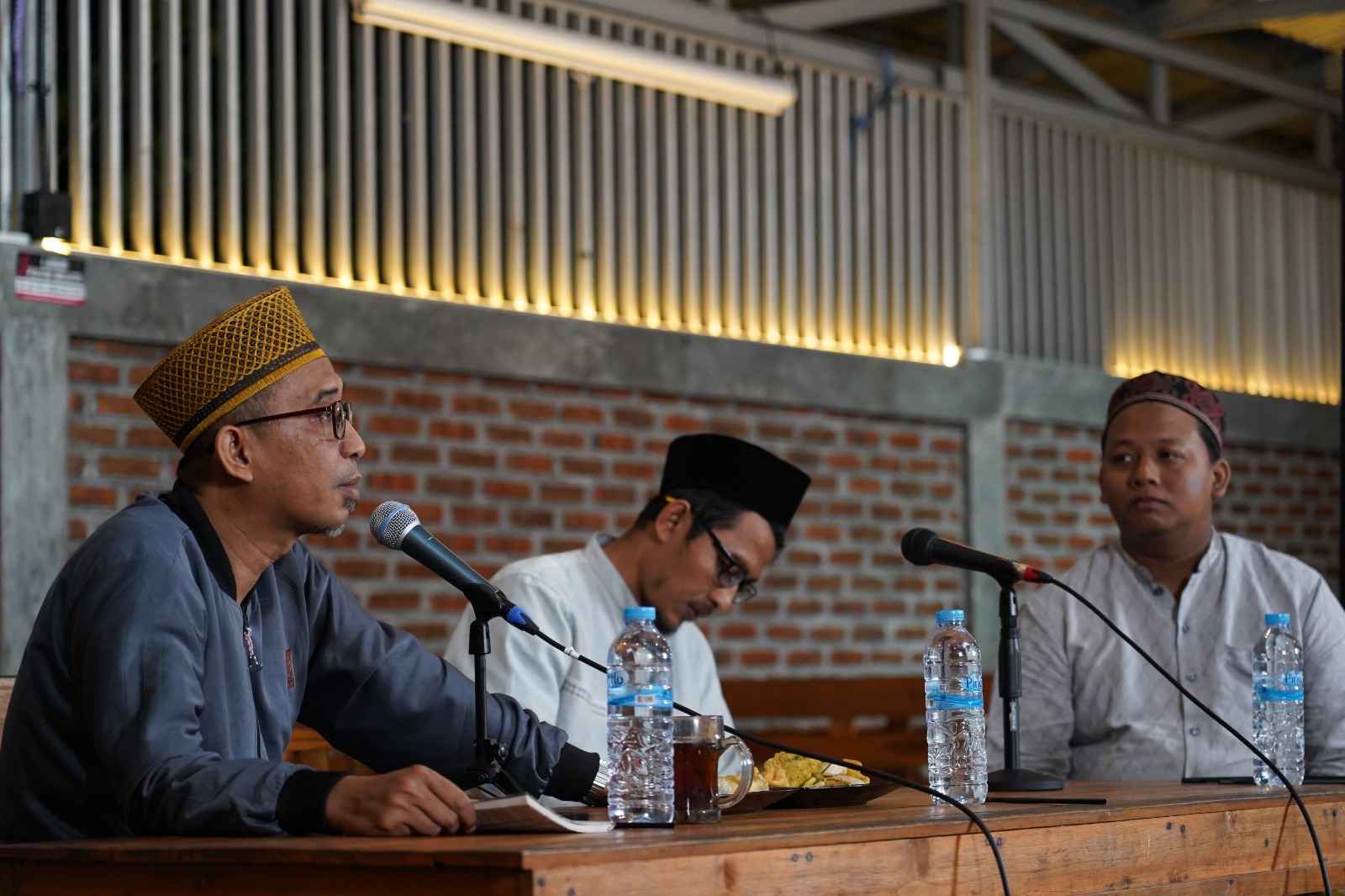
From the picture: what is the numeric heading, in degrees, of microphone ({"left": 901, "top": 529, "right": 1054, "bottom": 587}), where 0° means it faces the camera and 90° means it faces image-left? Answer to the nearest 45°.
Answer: approximately 90°

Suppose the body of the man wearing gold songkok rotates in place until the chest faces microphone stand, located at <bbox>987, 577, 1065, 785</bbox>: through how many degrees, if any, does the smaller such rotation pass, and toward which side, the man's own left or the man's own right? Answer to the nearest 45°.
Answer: approximately 45° to the man's own left

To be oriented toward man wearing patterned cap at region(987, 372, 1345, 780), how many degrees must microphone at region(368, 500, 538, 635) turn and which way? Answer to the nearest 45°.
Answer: approximately 135° to its right

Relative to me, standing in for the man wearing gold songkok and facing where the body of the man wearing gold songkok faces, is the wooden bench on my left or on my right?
on my left

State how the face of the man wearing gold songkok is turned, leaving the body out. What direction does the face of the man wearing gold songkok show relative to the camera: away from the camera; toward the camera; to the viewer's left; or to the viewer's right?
to the viewer's right

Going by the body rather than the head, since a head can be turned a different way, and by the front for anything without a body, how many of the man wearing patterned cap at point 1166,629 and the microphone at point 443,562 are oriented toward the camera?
1

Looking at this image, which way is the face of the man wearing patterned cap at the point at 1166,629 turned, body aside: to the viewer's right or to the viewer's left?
to the viewer's left

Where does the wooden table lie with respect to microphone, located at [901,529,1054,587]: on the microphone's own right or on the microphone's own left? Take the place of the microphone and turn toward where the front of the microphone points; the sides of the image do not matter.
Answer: on the microphone's own left

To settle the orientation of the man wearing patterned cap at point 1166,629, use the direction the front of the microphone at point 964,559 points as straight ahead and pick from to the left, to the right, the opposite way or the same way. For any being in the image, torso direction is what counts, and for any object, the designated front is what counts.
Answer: to the left

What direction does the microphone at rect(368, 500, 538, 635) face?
to the viewer's left

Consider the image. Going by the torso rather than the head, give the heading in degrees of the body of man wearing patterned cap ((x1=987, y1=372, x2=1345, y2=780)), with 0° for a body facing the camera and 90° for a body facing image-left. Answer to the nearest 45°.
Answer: approximately 0°

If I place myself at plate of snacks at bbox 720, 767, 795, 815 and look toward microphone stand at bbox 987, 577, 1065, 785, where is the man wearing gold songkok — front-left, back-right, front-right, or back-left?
back-left
